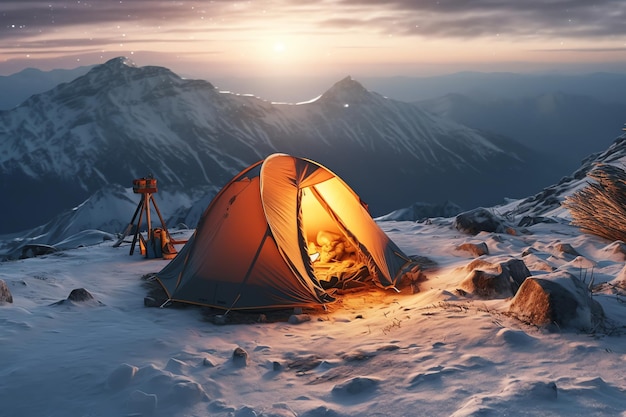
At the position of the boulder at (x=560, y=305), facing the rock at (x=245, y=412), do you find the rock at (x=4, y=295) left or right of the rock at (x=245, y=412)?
right

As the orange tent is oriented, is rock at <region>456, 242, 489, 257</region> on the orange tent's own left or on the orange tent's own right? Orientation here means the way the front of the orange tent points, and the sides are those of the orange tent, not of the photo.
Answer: on the orange tent's own left

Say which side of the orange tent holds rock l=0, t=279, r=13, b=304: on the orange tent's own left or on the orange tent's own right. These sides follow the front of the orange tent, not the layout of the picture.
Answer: on the orange tent's own right

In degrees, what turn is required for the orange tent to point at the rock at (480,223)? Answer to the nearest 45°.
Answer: approximately 90° to its left

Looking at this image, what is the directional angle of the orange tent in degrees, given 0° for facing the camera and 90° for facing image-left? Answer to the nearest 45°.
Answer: approximately 315°

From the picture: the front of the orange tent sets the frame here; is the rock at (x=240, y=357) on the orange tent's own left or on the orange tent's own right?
on the orange tent's own right

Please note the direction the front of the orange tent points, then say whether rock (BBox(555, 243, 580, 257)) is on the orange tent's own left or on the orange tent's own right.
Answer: on the orange tent's own left
